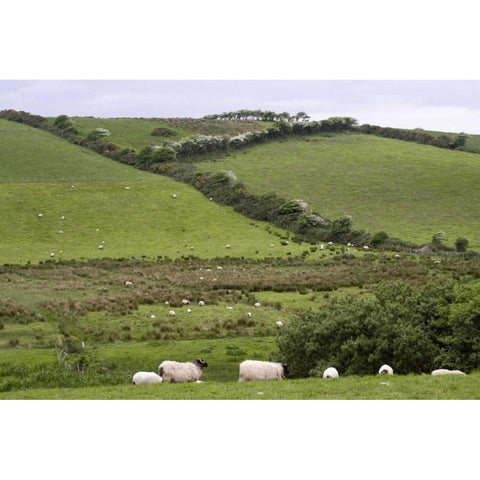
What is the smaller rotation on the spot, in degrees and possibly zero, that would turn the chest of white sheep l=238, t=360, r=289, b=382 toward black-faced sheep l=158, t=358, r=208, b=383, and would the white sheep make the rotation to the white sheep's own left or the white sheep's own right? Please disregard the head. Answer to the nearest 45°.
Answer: approximately 180°

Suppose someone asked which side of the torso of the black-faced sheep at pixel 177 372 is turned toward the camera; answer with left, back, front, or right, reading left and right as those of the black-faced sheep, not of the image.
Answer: right

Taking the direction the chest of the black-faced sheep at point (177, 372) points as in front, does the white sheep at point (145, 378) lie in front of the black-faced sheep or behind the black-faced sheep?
behind

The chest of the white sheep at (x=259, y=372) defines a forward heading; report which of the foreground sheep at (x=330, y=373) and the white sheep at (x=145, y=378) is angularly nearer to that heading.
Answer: the foreground sheep

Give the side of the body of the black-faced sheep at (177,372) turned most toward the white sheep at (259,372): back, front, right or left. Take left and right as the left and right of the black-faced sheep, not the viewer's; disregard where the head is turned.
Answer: front

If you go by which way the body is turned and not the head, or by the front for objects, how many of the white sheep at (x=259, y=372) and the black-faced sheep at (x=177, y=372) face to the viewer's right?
2

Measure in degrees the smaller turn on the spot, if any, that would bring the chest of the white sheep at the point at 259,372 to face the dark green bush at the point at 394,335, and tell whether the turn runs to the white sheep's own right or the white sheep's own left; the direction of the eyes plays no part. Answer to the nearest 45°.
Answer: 0° — it already faces it

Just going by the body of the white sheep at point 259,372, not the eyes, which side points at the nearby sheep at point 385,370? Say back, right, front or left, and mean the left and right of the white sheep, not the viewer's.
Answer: front

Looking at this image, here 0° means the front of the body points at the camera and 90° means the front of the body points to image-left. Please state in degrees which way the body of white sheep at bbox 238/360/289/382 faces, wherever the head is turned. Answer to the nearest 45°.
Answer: approximately 270°

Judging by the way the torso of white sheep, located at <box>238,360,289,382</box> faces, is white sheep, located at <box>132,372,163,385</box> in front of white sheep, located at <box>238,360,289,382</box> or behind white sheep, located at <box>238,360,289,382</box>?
behind

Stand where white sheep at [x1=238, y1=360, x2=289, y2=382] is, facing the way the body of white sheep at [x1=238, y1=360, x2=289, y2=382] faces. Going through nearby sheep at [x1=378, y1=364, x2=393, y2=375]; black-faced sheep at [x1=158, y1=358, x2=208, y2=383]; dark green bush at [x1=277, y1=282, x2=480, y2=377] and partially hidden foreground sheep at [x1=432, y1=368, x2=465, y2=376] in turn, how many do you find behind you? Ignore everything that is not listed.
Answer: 1
